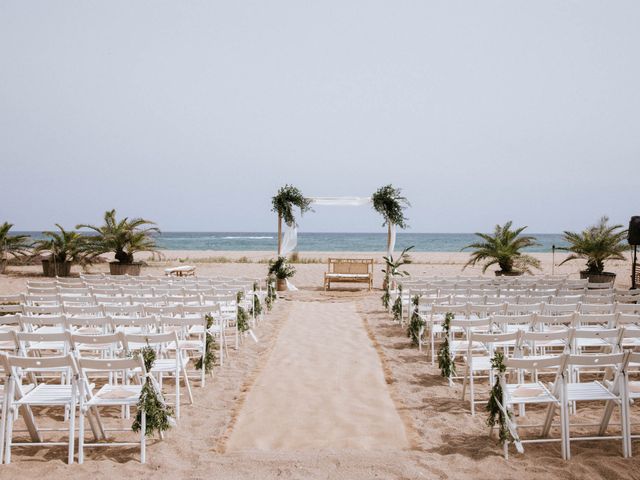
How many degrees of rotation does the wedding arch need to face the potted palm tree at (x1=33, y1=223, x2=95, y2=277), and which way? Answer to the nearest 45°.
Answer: approximately 90° to its right

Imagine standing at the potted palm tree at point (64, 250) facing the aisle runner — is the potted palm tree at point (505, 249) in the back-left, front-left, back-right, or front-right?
front-left

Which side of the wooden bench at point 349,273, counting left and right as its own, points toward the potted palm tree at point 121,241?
right

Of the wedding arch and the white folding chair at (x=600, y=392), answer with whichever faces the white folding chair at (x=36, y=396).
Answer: the wedding arch

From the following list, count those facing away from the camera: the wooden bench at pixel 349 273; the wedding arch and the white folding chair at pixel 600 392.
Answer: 1

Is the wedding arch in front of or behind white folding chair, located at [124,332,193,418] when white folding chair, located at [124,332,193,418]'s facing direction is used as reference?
in front

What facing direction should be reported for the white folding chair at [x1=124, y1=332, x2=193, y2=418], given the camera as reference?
facing away from the viewer and to the right of the viewer

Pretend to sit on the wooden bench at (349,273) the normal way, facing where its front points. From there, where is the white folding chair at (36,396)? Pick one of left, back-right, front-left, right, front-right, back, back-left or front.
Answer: front

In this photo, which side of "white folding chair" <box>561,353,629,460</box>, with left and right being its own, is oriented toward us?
back

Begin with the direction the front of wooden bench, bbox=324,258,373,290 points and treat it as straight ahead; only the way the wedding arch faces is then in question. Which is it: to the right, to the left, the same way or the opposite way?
the same way

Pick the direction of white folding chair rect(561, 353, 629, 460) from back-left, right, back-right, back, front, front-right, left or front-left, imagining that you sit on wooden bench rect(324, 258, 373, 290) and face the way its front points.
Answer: front

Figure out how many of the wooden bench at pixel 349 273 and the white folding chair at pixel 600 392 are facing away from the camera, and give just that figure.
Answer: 1

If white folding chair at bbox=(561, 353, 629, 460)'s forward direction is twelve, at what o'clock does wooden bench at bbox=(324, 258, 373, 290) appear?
The wooden bench is roughly at 11 o'clock from the white folding chair.

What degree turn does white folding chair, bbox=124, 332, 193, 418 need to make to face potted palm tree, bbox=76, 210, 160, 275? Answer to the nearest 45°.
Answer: approximately 45° to its left

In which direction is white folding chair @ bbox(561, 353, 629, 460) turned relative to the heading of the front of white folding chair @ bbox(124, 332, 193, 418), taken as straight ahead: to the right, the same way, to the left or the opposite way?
the same way

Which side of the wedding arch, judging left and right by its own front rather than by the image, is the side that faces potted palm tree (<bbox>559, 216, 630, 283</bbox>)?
left

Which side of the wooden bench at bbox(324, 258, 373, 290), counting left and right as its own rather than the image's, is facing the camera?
front

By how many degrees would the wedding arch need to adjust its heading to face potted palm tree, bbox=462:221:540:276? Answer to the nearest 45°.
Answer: approximately 90° to its left

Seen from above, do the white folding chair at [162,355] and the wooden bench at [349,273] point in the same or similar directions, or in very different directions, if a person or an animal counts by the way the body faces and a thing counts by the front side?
very different directions

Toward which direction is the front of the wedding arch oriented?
toward the camera
